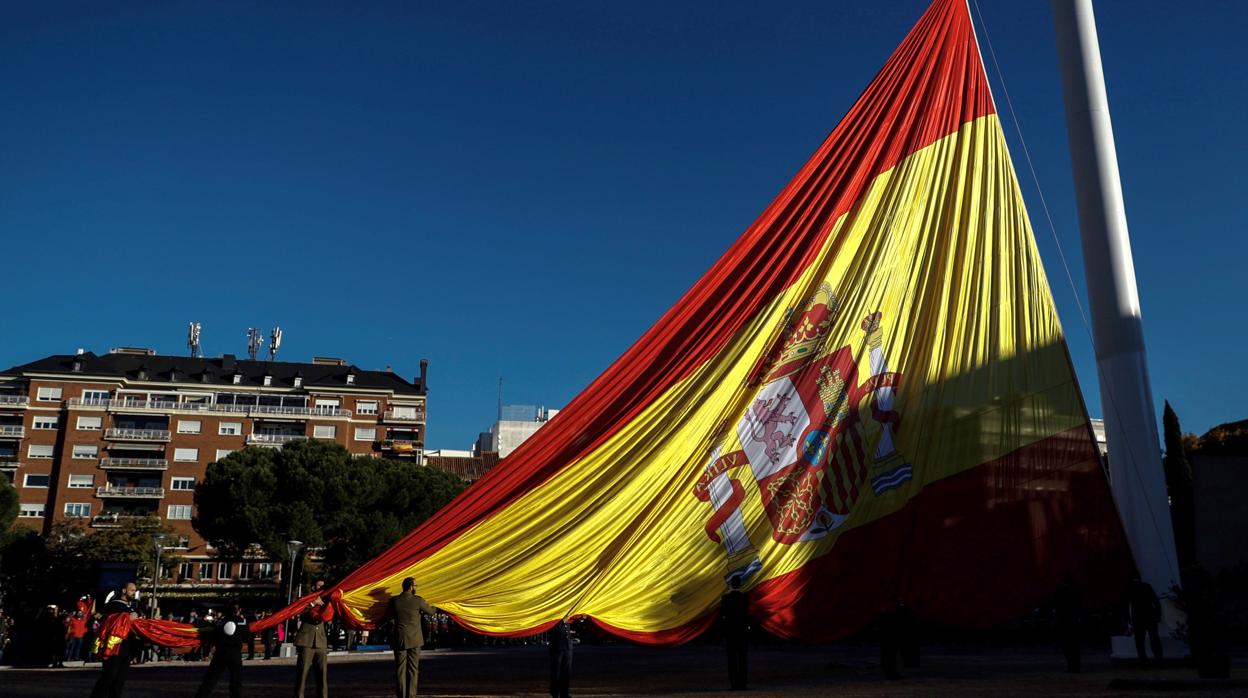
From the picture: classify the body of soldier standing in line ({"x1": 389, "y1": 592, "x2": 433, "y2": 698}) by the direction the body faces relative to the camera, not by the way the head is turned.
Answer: away from the camera

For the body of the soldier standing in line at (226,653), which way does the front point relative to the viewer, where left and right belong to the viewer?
facing away from the viewer and to the right of the viewer

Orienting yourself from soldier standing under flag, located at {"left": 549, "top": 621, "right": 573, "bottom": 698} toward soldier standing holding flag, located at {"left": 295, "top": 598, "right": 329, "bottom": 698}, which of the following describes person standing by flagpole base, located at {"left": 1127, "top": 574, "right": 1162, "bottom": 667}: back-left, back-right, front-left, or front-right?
back-right
